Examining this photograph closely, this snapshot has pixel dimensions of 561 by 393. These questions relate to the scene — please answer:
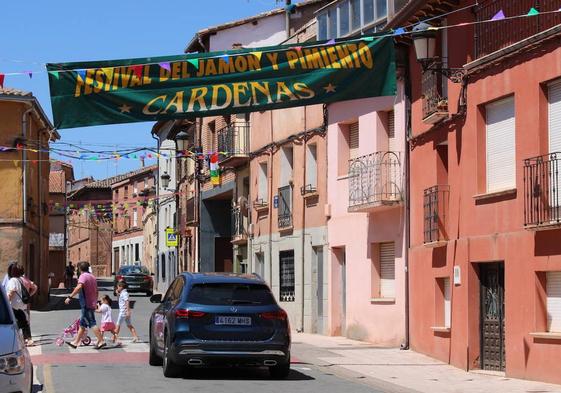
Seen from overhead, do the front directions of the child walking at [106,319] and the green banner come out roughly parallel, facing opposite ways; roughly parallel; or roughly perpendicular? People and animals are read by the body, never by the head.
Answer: roughly perpendicular

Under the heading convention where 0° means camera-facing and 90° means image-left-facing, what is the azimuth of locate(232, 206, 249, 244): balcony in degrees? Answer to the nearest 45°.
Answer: approximately 45°

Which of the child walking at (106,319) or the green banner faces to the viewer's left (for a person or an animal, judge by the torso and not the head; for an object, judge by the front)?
the child walking

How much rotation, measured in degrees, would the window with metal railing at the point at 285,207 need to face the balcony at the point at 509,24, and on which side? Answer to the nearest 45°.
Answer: approximately 45° to its left

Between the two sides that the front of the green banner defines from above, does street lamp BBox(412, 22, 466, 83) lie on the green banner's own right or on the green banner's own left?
on the green banner's own left

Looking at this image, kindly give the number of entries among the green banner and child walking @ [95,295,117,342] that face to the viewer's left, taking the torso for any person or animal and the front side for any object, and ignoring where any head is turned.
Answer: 1

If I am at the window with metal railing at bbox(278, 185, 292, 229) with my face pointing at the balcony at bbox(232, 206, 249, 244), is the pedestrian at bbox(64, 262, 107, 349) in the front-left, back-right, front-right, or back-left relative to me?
back-left

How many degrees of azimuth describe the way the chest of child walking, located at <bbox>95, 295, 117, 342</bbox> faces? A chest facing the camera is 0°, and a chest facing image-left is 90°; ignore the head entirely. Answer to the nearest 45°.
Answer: approximately 90°

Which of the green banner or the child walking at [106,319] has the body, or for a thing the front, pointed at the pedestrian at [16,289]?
the child walking

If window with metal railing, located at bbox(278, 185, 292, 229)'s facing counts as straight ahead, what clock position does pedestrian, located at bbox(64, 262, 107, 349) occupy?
The pedestrian is roughly at 11 o'clock from the window with metal railing.
